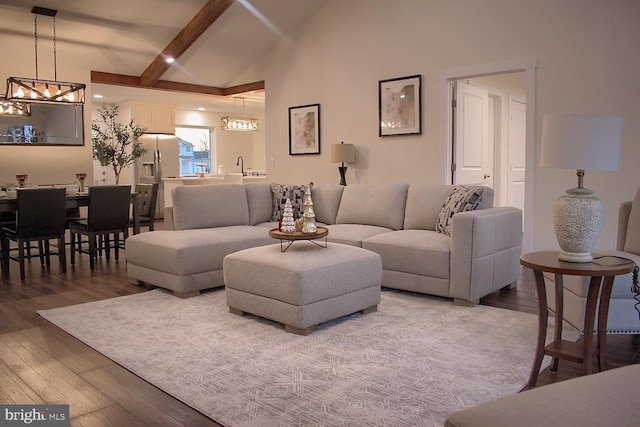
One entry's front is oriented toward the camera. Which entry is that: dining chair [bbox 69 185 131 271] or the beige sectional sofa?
the beige sectional sofa

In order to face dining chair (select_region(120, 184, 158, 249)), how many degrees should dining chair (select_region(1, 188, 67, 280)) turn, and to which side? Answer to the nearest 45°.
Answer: approximately 90° to its right

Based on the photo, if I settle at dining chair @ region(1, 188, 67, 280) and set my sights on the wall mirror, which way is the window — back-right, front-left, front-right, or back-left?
front-right

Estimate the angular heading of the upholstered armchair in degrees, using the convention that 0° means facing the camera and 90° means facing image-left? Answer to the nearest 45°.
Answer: approximately 45°

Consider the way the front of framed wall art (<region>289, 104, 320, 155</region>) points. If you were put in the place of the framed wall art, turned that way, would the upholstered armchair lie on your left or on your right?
on your left

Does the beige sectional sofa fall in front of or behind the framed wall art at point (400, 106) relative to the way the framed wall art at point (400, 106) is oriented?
in front

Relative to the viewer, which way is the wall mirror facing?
toward the camera

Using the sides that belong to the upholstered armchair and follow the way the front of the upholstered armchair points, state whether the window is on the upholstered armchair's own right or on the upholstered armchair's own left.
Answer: on the upholstered armchair's own right

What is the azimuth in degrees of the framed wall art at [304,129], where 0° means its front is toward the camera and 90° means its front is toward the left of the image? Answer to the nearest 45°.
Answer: approximately 45°

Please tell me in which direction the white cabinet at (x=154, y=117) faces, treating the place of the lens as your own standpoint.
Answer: facing the viewer and to the left of the viewer

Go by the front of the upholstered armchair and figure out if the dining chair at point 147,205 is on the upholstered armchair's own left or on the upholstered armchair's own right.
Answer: on the upholstered armchair's own right

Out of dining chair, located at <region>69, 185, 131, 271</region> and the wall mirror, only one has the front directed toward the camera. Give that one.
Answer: the wall mirror

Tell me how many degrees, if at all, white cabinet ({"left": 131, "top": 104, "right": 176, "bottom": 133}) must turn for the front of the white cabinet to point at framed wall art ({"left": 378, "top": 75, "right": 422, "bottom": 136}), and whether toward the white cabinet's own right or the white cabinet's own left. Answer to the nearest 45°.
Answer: approximately 90° to the white cabinet's own left

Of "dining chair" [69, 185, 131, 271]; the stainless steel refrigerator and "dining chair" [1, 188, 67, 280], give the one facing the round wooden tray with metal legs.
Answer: the stainless steel refrigerator

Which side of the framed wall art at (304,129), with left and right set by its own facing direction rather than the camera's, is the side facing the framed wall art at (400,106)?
left

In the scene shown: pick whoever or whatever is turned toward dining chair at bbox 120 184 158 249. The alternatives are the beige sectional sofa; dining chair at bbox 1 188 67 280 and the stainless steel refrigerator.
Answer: the stainless steel refrigerator
